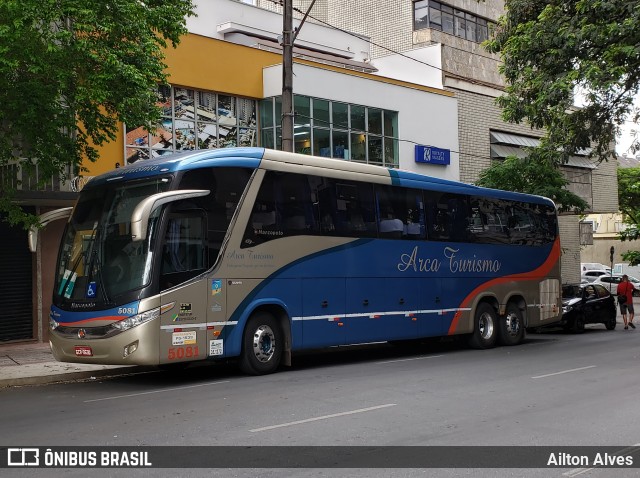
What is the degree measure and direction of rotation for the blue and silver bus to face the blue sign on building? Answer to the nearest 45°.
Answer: approximately 135° to its right

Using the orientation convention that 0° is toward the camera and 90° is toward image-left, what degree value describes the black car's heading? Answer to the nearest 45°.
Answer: approximately 45°

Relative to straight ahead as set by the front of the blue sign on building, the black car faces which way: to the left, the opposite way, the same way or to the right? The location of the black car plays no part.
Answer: to the right

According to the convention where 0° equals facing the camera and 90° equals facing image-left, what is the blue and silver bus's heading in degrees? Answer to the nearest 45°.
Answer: approximately 45°

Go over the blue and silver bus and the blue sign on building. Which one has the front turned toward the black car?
the blue sign on building

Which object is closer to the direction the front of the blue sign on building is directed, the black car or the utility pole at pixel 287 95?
the black car

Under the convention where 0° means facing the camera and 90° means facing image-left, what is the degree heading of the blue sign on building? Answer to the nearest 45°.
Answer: approximately 315°

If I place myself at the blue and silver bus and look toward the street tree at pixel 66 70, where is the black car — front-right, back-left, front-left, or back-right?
back-right

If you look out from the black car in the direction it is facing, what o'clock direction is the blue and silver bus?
The blue and silver bus is roughly at 11 o'clock from the black car.

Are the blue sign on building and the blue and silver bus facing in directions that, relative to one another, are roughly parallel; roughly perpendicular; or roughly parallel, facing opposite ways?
roughly perpendicular

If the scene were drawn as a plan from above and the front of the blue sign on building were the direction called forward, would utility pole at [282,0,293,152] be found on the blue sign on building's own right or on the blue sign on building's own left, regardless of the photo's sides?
on the blue sign on building's own right
